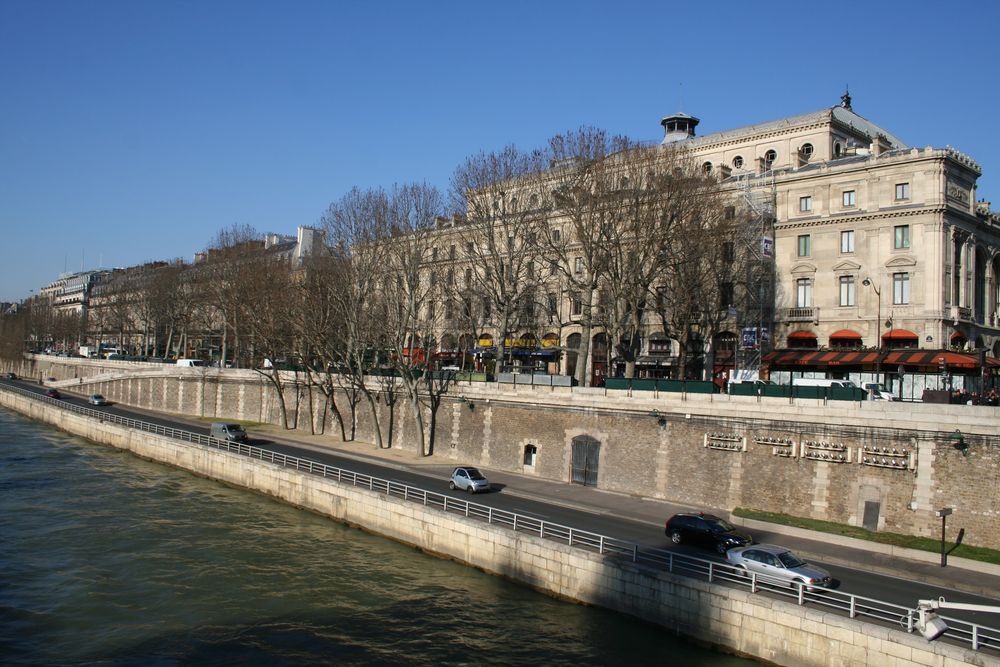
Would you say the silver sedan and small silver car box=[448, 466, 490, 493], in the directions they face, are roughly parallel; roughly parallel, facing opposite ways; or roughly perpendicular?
roughly parallel

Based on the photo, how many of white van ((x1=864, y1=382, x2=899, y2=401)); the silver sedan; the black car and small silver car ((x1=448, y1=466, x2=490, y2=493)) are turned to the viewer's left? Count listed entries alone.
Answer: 0

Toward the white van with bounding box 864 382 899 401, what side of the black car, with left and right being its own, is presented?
left

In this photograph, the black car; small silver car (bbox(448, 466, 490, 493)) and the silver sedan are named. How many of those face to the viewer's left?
0

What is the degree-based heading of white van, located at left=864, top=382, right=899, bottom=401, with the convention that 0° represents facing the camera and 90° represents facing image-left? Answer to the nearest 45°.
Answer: approximately 315°

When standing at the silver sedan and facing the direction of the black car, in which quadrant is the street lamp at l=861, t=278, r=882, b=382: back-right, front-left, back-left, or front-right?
front-right

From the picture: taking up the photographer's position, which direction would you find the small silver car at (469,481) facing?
facing the viewer and to the right of the viewer

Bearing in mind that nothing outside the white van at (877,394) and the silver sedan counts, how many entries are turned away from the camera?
0

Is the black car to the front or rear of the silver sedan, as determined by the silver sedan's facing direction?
to the rear

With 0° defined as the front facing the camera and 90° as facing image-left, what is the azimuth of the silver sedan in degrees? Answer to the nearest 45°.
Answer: approximately 315°

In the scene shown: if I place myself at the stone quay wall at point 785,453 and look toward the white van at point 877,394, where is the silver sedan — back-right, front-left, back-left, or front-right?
back-right

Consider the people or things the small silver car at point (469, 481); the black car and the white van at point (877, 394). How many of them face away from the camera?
0

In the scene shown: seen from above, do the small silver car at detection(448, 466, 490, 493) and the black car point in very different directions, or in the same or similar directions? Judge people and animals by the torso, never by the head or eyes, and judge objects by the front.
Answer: same or similar directions

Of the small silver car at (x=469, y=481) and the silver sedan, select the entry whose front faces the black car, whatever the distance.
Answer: the small silver car

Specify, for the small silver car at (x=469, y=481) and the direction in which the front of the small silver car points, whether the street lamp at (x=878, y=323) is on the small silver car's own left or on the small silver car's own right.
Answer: on the small silver car's own left

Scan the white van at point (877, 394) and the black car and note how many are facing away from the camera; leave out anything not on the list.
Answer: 0
